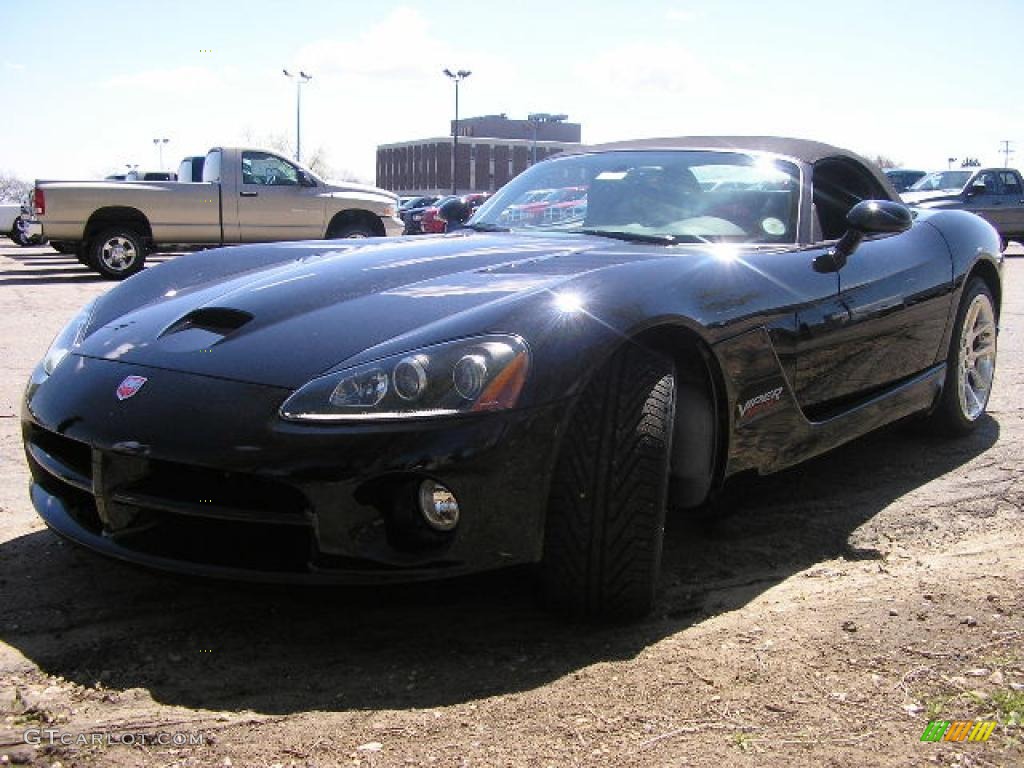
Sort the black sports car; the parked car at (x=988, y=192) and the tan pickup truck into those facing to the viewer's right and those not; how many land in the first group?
1

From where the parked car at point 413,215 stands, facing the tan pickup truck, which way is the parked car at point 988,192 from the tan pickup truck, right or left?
left

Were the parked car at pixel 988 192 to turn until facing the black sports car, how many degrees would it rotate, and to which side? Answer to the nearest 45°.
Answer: approximately 45° to its left

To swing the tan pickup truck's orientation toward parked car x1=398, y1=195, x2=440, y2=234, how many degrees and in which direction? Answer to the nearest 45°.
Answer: approximately 90° to its left

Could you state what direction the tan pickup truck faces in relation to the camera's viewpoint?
facing to the right of the viewer

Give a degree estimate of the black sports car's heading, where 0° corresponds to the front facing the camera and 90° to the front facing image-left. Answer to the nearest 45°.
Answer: approximately 45°

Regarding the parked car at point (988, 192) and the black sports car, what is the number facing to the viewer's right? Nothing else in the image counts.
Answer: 0

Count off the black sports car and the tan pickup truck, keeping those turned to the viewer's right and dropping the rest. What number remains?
1

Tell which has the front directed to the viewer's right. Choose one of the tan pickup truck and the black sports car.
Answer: the tan pickup truck

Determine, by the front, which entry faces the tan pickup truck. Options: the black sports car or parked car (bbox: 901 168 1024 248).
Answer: the parked car

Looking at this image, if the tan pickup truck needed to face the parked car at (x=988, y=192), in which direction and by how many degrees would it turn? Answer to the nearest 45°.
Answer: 0° — it already faces it

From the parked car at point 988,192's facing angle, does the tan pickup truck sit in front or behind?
in front

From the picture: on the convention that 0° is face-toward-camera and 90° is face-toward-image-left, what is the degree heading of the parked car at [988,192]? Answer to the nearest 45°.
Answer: approximately 45°

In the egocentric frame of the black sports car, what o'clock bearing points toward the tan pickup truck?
The tan pickup truck is roughly at 4 o'clock from the black sports car.
